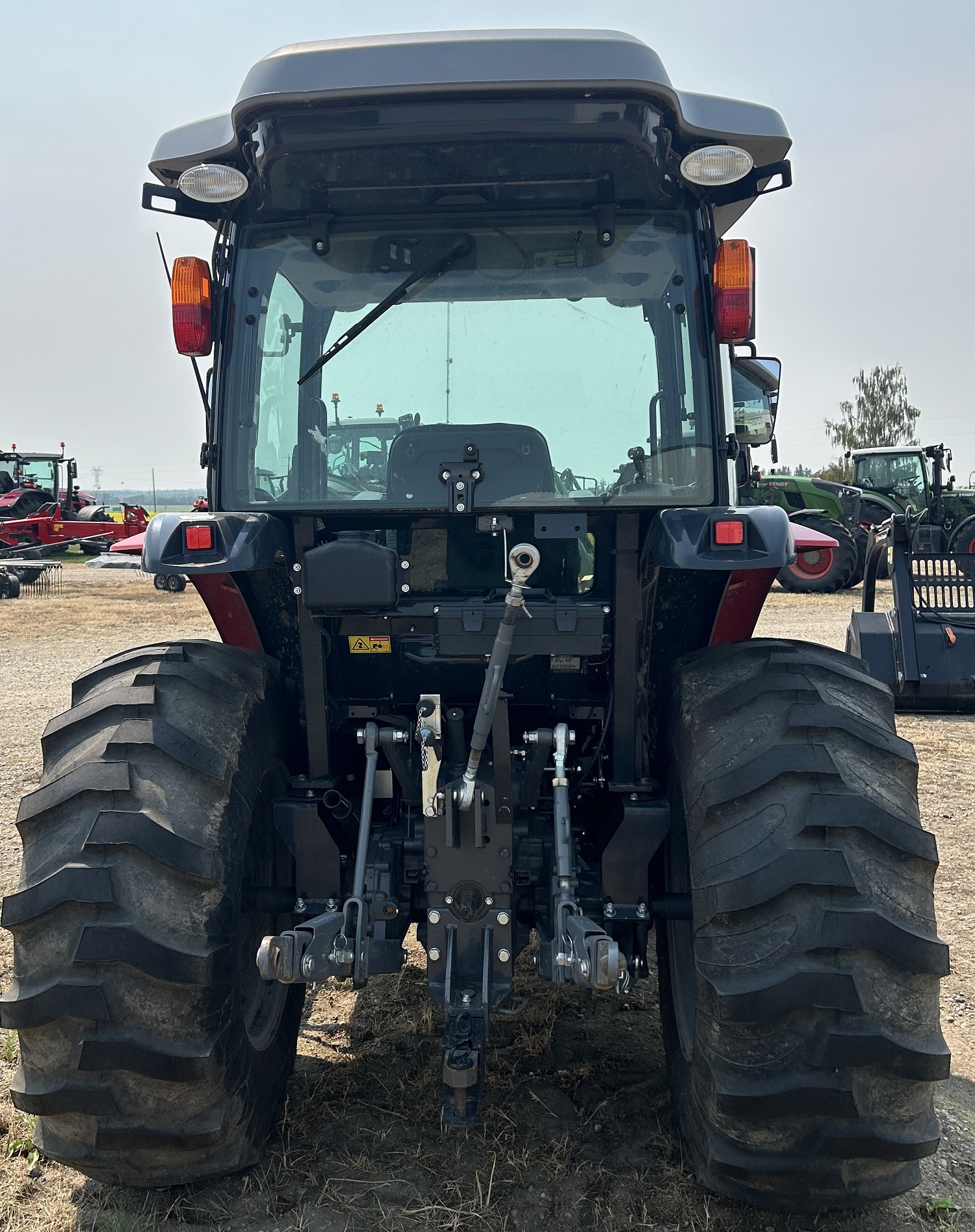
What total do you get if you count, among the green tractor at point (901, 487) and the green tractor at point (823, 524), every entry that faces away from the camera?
0

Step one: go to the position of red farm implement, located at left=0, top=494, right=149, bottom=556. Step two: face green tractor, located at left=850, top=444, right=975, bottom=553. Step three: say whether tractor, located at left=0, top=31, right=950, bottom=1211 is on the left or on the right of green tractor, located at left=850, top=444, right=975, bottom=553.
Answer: right

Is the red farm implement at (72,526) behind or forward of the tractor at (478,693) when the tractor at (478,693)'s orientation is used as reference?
forward

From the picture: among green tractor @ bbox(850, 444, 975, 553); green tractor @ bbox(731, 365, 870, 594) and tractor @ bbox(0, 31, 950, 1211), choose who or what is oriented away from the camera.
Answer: the tractor

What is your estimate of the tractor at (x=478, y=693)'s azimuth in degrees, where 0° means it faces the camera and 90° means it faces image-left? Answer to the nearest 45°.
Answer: approximately 180°

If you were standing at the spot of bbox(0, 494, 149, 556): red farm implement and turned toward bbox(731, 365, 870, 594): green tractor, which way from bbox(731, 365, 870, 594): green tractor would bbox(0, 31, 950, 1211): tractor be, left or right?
right

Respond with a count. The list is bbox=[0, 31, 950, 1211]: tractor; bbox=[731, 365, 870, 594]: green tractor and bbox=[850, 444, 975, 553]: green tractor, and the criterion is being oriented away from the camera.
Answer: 1

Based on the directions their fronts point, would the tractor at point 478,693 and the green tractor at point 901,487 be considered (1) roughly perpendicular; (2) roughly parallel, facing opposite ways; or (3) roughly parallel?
roughly perpendicular
